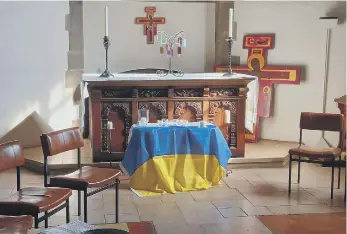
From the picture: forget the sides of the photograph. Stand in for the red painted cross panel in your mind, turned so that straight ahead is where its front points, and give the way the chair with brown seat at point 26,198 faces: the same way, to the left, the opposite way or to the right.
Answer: to the left

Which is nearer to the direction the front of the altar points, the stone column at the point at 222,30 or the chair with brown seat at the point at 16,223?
the chair with brown seat

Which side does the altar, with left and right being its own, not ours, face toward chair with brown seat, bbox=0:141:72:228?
front

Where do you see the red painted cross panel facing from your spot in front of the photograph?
facing the viewer

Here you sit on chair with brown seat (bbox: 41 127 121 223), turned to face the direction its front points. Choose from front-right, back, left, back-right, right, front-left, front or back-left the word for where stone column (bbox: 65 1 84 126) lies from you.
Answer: back-left

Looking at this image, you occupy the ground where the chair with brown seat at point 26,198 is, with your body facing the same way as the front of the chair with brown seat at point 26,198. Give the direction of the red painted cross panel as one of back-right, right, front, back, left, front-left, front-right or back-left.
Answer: left

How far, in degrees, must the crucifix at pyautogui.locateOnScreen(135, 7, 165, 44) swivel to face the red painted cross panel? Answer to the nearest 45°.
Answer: approximately 90° to its left

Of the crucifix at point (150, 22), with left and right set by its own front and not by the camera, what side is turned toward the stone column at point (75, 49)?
right

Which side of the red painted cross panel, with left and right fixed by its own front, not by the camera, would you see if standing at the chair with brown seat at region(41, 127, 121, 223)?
front

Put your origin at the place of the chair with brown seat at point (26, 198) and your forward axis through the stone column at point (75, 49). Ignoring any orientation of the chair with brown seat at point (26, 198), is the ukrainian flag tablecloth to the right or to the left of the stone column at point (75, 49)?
right

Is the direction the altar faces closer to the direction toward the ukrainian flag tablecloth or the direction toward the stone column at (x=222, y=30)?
the ukrainian flag tablecloth

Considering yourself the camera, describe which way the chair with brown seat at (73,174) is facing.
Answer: facing the viewer and to the right of the viewer

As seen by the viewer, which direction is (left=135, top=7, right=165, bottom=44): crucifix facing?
toward the camera

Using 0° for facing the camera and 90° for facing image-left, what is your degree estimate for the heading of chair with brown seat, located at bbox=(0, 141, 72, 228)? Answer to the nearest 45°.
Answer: approximately 315°

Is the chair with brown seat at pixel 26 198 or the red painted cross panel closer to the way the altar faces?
the chair with brown seat

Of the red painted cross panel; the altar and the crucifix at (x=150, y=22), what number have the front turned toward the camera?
3
